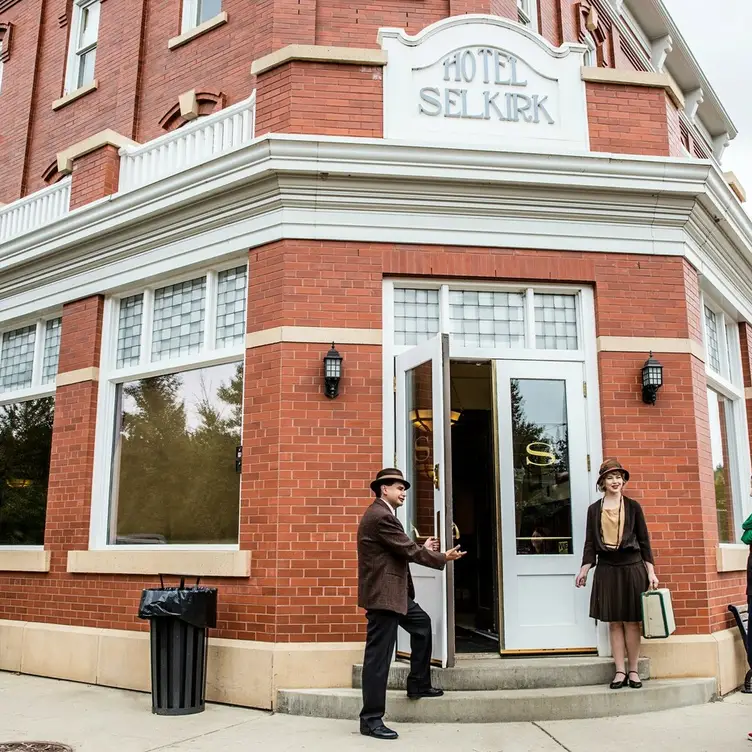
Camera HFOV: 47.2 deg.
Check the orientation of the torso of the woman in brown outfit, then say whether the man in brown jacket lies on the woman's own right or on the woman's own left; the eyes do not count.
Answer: on the woman's own right

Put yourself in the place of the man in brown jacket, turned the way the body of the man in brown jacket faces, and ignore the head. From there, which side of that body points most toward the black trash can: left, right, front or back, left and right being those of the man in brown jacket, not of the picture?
back

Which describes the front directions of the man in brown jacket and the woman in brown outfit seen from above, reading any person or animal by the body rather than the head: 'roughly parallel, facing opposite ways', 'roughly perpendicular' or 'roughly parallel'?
roughly perpendicular

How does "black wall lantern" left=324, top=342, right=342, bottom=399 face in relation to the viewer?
toward the camera

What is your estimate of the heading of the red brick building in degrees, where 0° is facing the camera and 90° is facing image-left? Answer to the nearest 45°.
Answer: approximately 0°

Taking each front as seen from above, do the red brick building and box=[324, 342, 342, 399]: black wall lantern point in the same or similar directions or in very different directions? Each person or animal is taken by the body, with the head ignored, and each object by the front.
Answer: same or similar directions

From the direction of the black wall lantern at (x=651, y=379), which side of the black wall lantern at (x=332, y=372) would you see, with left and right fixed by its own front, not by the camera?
left

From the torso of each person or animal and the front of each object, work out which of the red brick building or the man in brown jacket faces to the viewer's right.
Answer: the man in brown jacket

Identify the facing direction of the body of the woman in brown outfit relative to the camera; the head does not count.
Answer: toward the camera

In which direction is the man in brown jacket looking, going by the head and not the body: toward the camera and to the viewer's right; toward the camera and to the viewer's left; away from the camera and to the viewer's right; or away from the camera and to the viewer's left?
toward the camera and to the viewer's right

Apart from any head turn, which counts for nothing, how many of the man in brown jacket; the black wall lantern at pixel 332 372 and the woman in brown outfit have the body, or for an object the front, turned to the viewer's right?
1

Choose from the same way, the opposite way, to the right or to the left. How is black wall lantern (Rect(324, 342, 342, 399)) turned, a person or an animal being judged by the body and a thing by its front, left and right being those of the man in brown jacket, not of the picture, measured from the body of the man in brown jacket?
to the right

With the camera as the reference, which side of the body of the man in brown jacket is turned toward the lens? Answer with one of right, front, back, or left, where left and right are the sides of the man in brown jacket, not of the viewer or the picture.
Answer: right
